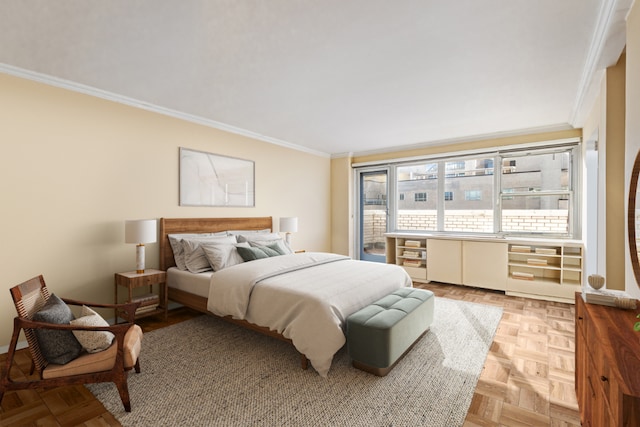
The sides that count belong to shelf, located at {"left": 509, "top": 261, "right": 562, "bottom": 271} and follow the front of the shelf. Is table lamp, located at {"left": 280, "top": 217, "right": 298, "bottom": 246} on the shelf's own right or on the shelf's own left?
on the shelf's own right

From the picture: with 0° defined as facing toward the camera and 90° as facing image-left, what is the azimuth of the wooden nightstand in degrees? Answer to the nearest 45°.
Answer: approximately 315°

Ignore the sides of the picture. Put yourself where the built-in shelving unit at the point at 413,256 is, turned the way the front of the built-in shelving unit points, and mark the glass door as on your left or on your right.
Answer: on your right

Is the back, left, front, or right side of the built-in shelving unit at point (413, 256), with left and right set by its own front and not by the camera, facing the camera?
front

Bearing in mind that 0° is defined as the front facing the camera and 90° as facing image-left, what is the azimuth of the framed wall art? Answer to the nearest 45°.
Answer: approximately 315°

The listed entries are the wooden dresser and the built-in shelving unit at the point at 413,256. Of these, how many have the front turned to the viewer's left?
1

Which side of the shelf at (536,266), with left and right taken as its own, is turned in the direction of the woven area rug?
front

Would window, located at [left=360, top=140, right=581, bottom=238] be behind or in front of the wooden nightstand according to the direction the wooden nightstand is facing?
in front

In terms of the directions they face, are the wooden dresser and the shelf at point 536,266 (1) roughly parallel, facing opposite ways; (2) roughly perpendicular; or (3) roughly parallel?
roughly perpendicular

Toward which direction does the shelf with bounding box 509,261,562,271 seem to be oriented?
toward the camera

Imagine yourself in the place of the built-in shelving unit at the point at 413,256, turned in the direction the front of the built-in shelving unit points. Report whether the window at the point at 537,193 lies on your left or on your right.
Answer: on your left

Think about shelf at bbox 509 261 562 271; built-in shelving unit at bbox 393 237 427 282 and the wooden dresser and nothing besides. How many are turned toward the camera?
2

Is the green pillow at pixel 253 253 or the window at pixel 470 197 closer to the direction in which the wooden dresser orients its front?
the green pillow

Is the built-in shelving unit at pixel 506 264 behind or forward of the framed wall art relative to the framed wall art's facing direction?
forward

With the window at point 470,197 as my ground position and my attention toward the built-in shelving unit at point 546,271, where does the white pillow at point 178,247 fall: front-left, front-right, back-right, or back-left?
back-right
